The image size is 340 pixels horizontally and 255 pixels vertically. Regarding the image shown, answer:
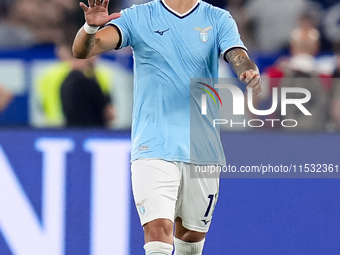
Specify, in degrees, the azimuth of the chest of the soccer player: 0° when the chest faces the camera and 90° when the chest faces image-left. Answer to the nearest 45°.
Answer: approximately 0°
